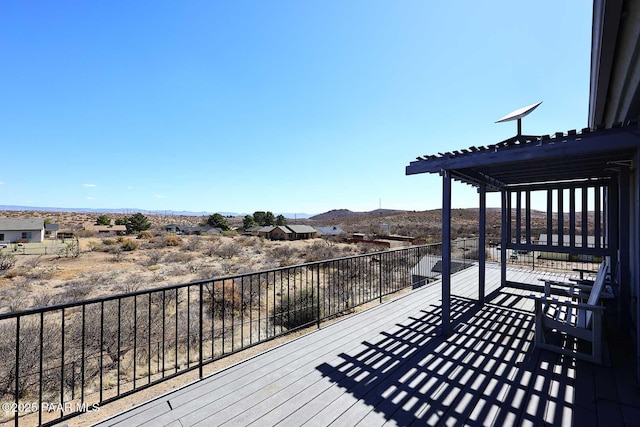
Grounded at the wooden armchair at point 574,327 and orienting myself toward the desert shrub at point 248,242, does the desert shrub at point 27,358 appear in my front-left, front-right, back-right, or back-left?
front-left

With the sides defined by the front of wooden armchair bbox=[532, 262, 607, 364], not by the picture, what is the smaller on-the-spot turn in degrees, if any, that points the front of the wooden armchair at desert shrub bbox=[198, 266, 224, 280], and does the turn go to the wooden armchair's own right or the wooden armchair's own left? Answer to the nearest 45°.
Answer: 0° — it already faces it

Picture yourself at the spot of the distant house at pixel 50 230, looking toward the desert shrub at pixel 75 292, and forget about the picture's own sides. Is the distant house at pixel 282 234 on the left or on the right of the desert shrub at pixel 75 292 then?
left

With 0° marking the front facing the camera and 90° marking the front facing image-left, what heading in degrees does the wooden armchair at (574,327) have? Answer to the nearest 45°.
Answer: approximately 90°

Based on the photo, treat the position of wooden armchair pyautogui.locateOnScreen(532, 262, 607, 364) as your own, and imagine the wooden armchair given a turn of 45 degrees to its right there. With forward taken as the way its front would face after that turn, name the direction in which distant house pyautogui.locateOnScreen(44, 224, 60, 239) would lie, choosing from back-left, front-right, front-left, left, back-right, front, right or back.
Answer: front-left

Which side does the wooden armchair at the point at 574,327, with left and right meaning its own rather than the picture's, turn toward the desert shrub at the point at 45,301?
front

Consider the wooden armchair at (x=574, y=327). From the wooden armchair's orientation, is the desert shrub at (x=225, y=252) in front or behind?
in front

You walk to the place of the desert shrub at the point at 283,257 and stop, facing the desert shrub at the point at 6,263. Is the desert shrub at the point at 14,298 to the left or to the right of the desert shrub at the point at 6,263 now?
left

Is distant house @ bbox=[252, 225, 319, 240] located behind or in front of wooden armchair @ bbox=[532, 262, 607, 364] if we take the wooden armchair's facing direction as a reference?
in front

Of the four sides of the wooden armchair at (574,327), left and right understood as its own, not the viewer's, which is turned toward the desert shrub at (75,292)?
front

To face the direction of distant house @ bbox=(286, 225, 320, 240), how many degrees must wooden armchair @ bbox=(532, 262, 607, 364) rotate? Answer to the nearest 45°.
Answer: approximately 45° to its right
